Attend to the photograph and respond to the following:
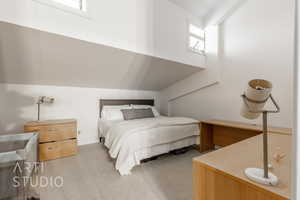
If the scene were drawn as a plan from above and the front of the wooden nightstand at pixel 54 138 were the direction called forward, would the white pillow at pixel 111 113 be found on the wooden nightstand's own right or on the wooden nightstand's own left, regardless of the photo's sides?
on the wooden nightstand's own left

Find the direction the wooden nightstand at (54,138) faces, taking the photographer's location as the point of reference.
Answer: facing the viewer and to the right of the viewer

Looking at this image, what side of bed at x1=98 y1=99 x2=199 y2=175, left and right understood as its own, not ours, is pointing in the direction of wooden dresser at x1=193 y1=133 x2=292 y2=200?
front

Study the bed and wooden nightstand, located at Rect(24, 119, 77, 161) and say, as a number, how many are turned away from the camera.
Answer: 0

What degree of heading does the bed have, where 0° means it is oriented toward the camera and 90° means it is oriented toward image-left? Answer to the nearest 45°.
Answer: approximately 315°

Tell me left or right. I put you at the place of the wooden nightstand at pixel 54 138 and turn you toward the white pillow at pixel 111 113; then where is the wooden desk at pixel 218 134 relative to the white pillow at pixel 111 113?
right

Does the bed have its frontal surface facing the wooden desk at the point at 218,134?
no

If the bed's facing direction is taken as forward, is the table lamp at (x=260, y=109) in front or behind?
in front

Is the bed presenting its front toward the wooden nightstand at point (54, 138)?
no

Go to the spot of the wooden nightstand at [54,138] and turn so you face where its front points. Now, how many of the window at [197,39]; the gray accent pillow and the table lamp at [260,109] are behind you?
0

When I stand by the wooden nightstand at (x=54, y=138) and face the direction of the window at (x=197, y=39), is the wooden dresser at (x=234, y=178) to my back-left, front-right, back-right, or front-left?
front-right
